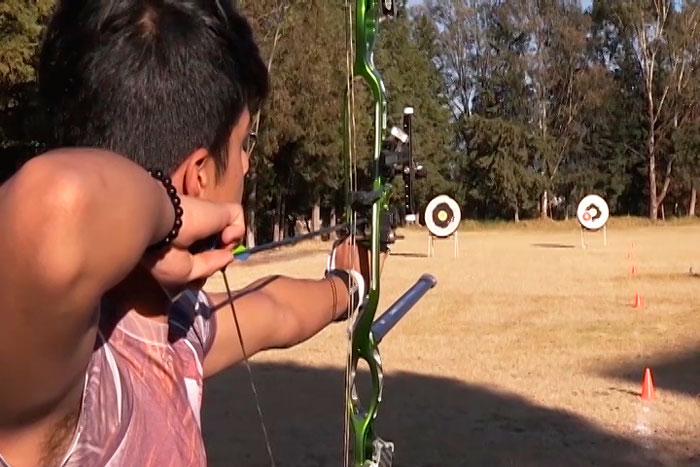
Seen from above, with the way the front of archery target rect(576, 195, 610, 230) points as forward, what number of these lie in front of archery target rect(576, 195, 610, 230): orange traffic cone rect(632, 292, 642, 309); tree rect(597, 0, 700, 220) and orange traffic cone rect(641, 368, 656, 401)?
2

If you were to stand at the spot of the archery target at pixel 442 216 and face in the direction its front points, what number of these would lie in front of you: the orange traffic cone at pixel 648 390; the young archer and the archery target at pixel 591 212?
2

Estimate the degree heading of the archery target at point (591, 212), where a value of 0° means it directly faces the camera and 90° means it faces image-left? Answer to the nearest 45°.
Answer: approximately 0°

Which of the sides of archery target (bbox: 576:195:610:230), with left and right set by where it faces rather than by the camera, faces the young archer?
front

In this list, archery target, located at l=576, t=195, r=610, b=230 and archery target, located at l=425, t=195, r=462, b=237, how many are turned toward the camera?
2

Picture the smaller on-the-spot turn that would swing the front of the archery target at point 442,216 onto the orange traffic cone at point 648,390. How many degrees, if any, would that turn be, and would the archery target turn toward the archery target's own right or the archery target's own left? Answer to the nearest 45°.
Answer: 0° — it already faces it

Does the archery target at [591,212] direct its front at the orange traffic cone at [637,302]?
yes

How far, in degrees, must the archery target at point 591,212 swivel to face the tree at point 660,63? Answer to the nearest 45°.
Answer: approximately 180°

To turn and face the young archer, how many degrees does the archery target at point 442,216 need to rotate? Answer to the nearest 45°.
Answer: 0° — it already faces them

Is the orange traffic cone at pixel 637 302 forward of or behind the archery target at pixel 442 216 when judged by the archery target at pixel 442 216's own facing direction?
forward

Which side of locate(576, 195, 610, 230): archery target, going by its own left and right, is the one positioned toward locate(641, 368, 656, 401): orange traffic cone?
front

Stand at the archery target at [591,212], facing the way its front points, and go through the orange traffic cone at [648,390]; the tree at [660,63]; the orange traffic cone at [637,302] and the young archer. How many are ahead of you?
3
